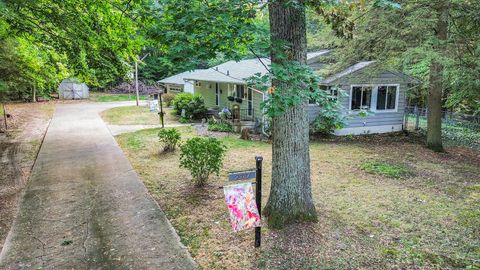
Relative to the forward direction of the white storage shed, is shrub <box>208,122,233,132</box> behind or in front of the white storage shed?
in front

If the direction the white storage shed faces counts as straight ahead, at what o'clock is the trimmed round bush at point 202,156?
The trimmed round bush is roughly at 12 o'clock from the white storage shed.

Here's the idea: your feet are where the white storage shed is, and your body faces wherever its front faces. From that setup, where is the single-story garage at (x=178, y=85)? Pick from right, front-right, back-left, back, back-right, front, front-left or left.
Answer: front-left

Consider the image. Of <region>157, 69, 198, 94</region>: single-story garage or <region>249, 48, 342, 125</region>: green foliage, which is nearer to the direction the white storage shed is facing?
the green foliage

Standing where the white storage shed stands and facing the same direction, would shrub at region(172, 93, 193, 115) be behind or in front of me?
in front

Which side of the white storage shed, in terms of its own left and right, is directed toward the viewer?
front

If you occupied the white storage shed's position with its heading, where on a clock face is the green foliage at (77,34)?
The green foliage is roughly at 12 o'clock from the white storage shed.

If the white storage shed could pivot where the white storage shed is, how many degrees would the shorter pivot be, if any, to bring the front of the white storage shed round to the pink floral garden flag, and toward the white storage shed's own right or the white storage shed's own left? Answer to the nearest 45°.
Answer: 0° — it already faces it
